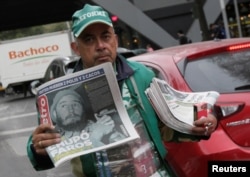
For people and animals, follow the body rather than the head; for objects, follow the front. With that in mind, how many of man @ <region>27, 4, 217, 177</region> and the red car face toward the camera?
1

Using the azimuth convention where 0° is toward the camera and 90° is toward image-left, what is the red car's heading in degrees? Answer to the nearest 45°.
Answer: approximately 135°

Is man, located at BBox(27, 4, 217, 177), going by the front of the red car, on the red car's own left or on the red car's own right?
on the red car's own left

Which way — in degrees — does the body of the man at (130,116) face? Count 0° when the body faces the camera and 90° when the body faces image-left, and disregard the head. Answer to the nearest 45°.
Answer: approximately 0°

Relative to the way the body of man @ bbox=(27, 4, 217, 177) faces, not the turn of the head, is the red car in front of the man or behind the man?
behind
